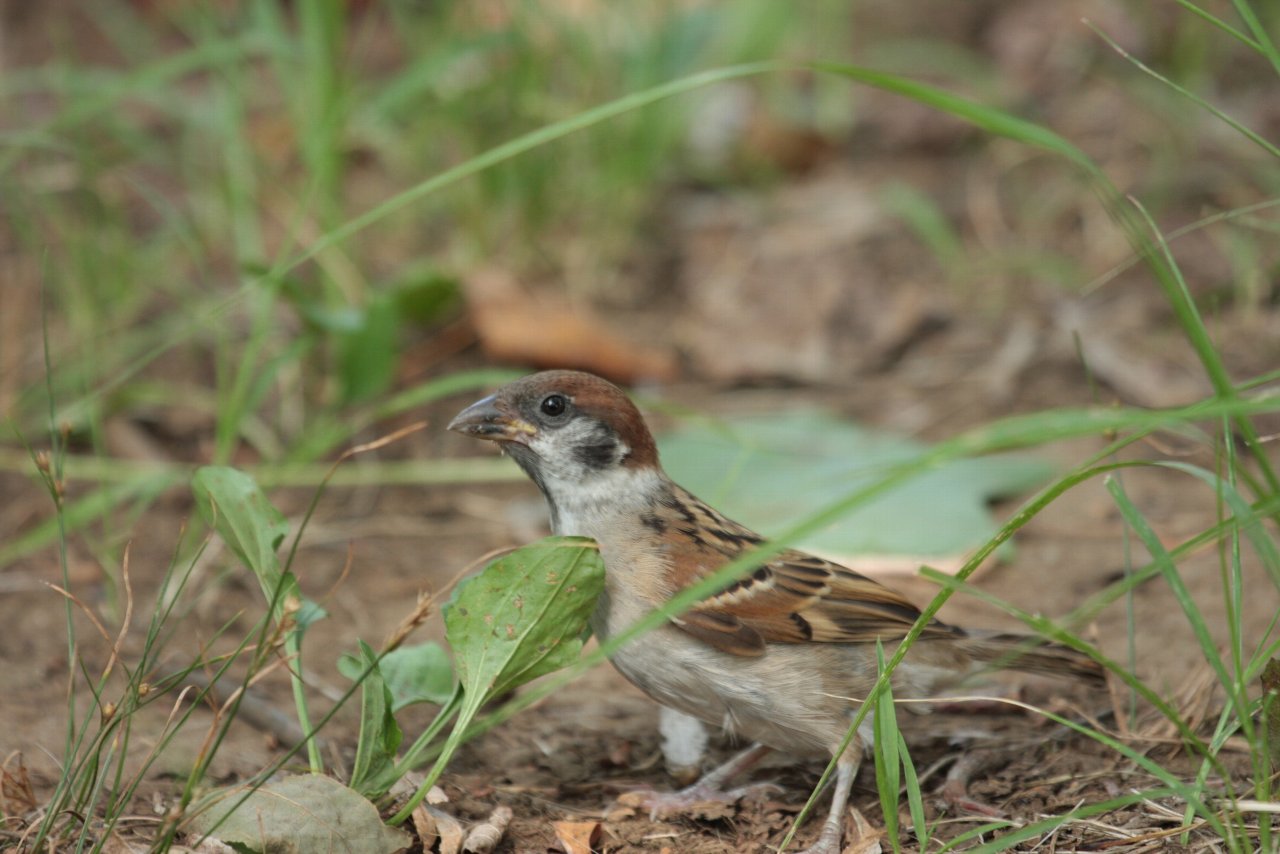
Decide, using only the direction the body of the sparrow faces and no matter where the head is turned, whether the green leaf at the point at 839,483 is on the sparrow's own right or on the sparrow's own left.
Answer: on the sparrow's own right

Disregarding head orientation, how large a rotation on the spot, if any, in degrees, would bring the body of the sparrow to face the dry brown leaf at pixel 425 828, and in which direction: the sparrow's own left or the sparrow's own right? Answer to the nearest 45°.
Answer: approximately 45° to the sparrow's own left

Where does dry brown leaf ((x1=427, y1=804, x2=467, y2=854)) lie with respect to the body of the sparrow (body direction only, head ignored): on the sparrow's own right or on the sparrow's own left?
on the sparrow's own left

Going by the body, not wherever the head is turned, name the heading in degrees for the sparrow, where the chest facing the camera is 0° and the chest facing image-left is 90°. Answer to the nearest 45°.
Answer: approximately 90°

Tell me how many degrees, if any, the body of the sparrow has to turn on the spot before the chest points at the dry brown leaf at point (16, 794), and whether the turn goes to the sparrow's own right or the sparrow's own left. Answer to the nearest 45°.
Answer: approximately 45° to the sparrow's own left

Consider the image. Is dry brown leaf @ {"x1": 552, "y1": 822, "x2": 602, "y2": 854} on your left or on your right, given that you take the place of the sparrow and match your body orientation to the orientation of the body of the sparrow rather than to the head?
on your left

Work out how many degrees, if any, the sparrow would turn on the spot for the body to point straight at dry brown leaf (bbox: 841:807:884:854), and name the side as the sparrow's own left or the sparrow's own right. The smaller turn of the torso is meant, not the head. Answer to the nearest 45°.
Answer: approximately 135° to the sparrow's own left

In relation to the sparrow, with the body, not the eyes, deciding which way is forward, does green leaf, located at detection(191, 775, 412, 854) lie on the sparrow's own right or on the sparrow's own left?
on the sparrow's own left

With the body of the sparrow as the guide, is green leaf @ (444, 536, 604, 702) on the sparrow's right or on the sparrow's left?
on the sparrow's left

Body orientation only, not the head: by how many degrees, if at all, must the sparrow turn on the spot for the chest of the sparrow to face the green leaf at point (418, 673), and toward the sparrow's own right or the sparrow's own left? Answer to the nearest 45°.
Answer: approximately 45° to the sparrow's own left
